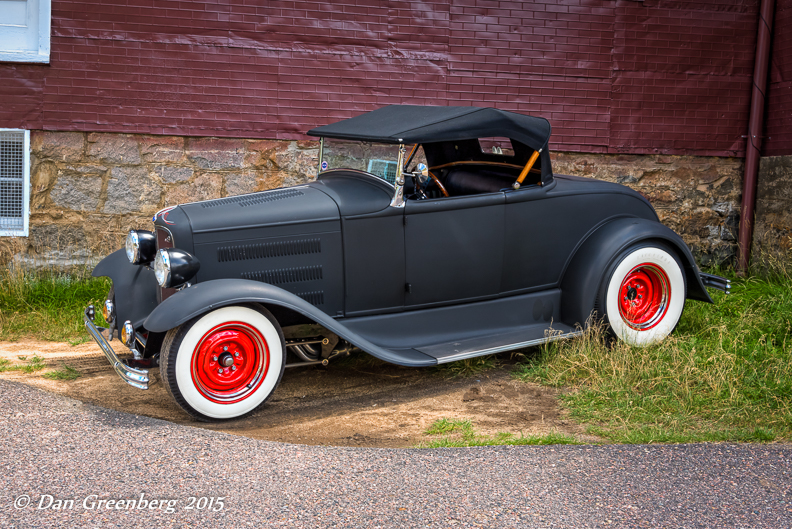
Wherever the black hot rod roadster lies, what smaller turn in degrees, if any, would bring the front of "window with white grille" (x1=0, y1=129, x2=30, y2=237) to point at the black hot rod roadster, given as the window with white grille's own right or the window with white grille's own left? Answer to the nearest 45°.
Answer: approximately 45° to the window with white grille's own left

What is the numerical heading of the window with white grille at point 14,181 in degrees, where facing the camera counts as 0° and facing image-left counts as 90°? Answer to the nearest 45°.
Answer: approximately 0°

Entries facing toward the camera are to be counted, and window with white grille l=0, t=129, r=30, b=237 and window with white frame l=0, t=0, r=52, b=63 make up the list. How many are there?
2

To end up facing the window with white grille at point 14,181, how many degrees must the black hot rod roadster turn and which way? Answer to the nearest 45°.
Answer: approximately 90° to its right

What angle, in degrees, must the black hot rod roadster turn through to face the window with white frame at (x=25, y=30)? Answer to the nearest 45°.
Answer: approximately 90° to its right
